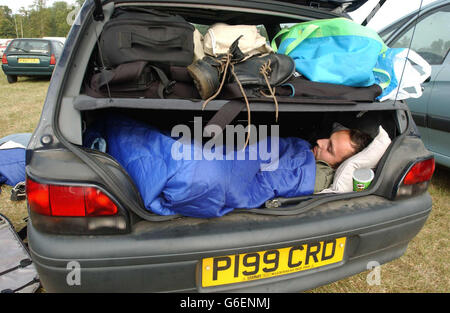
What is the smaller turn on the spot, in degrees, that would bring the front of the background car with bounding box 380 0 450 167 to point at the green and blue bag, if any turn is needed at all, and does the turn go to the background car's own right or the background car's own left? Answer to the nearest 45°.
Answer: approximately 90° to the background car's own left

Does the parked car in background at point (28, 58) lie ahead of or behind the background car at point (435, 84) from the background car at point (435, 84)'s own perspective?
ahead

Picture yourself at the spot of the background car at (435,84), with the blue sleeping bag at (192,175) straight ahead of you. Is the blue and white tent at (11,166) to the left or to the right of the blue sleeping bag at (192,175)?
right

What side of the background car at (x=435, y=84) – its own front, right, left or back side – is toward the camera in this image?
left

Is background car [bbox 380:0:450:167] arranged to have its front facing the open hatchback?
no

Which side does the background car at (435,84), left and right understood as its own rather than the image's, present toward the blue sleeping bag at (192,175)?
left

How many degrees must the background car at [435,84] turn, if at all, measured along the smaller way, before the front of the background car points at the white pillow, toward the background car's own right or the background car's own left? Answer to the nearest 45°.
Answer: approximately 90° to the background car's own left

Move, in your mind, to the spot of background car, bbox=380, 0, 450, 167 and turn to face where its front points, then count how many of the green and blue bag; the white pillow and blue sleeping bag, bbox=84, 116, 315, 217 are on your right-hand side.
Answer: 0
